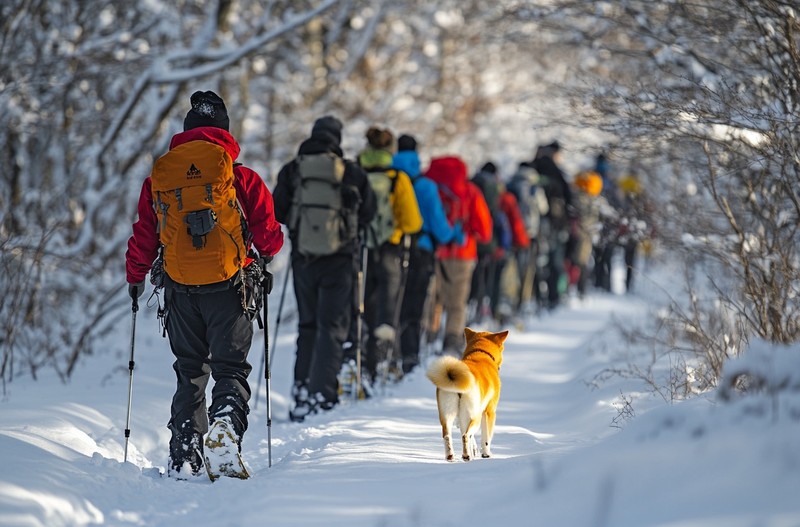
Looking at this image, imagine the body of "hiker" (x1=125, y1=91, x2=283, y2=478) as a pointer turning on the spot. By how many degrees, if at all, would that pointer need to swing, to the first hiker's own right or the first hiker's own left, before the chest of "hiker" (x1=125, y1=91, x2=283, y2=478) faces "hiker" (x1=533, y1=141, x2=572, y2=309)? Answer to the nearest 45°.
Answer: approximately 45° to the first hiker's own right

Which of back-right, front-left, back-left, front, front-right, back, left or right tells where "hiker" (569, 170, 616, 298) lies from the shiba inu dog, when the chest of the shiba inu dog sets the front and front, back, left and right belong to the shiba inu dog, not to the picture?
front-left

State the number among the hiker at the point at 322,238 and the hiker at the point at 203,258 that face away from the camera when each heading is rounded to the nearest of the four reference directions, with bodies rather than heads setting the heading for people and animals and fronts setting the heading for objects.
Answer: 2

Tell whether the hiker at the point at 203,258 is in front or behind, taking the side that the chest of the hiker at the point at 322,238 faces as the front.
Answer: behind

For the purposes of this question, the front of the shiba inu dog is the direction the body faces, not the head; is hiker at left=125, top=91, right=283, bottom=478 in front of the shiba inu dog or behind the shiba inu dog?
behind

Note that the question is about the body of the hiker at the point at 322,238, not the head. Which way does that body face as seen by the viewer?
away from the camera

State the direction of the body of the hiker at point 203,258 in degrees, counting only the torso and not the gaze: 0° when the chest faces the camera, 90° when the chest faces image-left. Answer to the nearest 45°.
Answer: approximately 180°

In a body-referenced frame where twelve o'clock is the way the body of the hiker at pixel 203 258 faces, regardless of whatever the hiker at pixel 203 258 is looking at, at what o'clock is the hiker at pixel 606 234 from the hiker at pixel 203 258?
the hiker at pixel 606 234 is roughly at 1 o'clock from the hiker at pixel 203 258.

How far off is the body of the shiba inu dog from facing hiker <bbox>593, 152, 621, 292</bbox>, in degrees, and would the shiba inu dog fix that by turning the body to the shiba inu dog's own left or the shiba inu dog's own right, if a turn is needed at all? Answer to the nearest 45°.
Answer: approximately 45° to the shiba inu dog's own left

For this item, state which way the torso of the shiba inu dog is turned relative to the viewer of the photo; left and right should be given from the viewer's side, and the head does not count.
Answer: facing away from the viewer and to the right of the viewer
